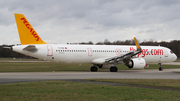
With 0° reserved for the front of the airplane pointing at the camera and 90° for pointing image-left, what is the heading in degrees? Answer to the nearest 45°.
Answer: approximately 225°
